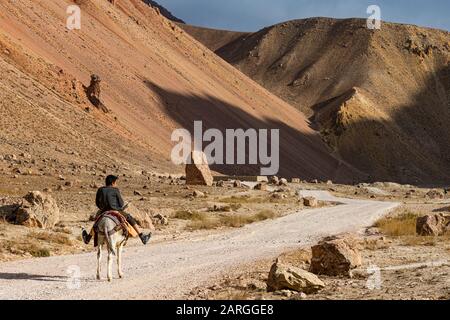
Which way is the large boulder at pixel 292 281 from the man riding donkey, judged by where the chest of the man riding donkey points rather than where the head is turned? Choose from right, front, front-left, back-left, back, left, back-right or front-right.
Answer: back-right

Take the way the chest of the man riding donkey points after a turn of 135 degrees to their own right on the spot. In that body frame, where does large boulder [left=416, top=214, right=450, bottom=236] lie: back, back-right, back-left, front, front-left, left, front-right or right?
left

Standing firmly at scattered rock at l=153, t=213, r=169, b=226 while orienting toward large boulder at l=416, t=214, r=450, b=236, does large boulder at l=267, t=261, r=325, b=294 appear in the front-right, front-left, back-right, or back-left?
front-right

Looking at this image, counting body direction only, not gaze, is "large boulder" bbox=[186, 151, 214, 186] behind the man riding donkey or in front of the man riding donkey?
in front

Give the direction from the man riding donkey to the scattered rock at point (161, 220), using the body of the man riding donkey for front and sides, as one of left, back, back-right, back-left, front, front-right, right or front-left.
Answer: front

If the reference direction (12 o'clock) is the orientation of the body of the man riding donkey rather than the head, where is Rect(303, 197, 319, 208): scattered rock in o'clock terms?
The scattered rock is roughly at 1 o'clock from the man riding donkey.

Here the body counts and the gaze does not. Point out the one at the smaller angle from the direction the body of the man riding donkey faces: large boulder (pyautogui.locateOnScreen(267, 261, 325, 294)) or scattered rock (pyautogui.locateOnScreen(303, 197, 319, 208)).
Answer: the scattered rock

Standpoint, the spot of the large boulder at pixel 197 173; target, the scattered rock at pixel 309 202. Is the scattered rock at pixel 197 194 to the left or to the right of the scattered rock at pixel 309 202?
right

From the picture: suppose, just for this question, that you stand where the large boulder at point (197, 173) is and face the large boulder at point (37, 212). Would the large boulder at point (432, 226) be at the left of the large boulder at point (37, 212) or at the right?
left

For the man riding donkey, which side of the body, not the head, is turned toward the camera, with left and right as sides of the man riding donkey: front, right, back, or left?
back

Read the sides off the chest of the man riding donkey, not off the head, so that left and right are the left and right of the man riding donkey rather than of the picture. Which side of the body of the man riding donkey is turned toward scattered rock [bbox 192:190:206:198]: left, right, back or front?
front

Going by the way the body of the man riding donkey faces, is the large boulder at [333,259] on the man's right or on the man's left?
on the man's right
